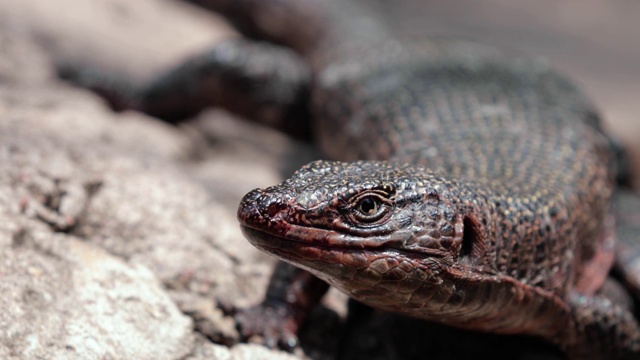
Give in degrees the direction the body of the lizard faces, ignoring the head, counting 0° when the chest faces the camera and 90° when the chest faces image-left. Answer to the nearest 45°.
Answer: approximately 45°
